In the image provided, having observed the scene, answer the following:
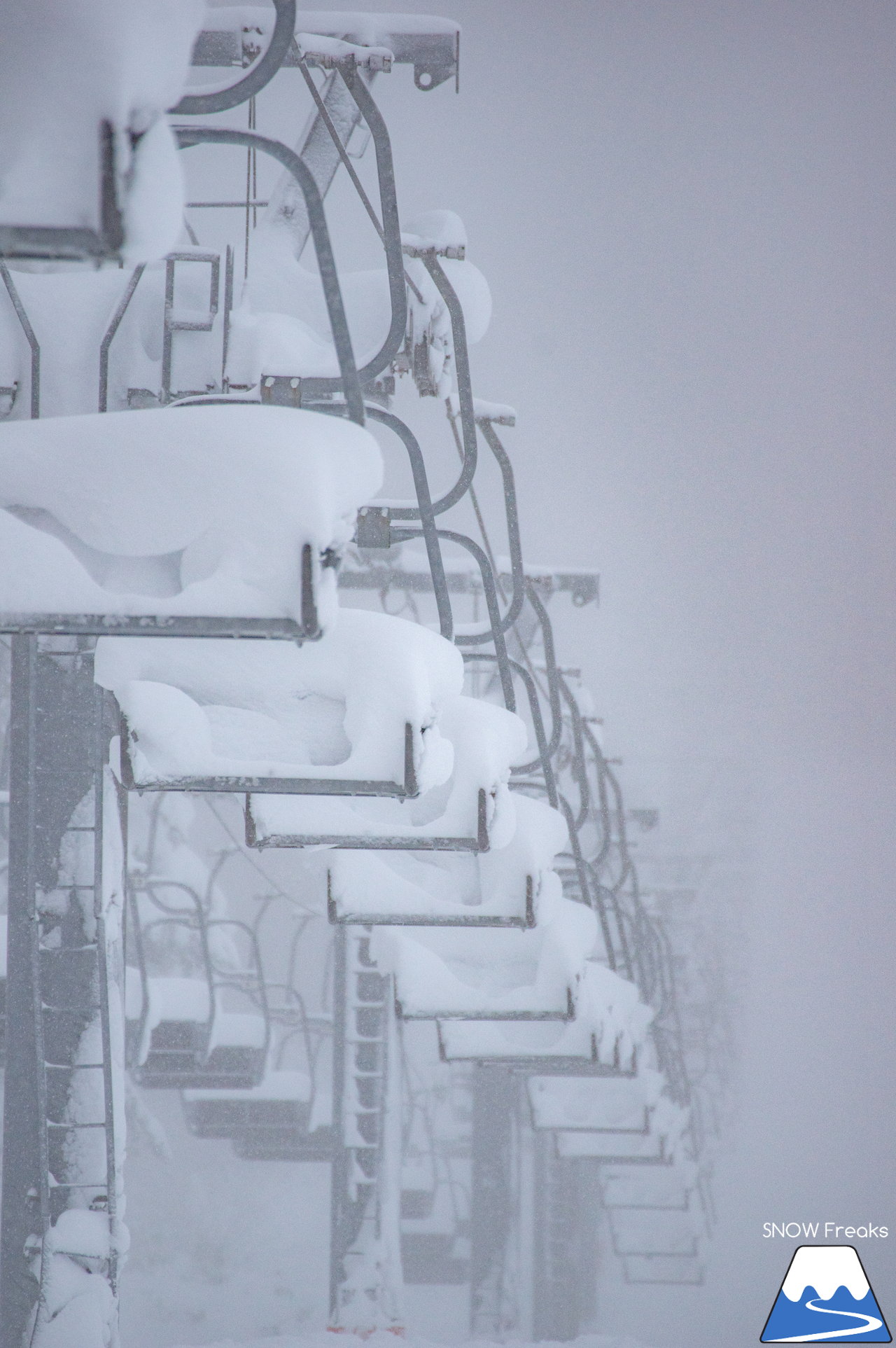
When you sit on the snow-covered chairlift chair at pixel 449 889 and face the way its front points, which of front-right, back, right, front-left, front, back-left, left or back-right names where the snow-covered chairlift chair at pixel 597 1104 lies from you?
back

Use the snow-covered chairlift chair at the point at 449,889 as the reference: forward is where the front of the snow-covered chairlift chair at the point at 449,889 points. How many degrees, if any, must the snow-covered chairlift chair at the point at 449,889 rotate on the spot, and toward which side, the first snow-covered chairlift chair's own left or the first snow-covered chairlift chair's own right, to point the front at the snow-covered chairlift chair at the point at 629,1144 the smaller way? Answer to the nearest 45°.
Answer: approximately 180°

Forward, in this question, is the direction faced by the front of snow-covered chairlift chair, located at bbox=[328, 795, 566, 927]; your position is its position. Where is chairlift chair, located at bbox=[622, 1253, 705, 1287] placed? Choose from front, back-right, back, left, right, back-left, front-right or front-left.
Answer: back

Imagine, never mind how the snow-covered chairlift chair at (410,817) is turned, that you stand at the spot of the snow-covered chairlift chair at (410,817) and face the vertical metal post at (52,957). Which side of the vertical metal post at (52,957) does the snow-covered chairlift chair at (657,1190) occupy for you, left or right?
right
